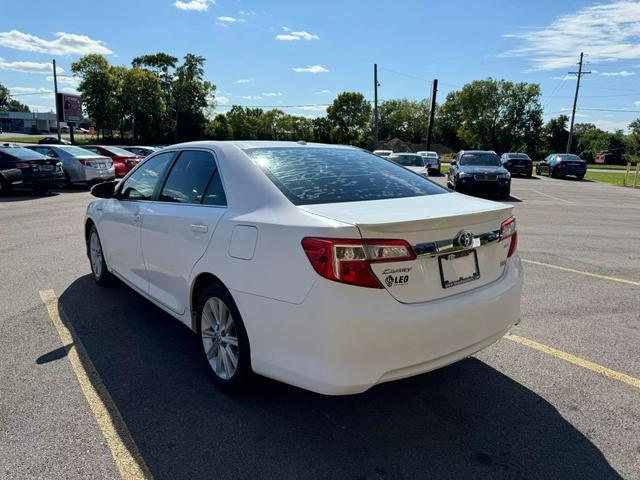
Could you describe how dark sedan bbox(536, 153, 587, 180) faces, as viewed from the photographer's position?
facing away from the viewer and to the left of the viewer

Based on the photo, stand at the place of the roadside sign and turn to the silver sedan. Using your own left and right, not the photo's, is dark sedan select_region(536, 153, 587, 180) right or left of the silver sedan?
left

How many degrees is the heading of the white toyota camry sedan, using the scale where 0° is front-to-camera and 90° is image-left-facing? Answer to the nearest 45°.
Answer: approximately 135°

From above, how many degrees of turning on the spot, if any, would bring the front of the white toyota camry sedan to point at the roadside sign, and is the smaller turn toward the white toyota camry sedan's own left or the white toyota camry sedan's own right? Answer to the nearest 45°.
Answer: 0° — it already faces it

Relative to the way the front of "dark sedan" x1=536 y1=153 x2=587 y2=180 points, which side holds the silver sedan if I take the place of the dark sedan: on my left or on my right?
on my left

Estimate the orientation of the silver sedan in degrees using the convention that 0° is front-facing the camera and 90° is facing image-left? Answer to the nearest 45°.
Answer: approximately 135°

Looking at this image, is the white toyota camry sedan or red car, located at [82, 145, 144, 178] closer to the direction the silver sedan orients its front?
the red car
